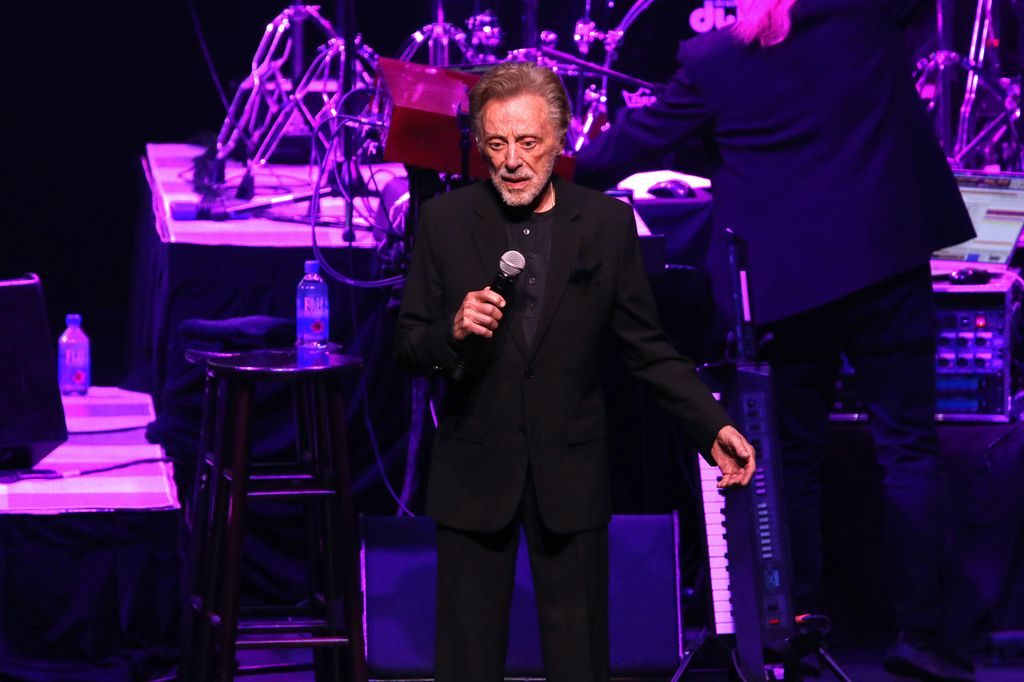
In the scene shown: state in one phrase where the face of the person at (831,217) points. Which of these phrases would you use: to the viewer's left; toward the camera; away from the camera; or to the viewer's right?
away from the camera

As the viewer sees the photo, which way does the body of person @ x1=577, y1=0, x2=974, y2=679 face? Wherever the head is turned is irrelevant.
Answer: away from the camera

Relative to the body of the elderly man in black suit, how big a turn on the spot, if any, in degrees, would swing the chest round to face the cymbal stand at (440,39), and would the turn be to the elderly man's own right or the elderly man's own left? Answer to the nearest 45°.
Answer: approximately 180°

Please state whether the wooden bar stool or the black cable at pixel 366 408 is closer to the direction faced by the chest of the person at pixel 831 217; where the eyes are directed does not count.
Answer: the black cable

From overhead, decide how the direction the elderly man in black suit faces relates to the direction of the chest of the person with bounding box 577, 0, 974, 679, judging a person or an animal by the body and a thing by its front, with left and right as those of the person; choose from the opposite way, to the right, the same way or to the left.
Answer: the opposite way

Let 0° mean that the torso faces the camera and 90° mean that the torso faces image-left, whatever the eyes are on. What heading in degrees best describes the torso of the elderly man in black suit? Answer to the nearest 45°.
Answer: approximately 0°

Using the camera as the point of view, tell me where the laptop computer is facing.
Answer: facing the viewer and to the left of the viewer

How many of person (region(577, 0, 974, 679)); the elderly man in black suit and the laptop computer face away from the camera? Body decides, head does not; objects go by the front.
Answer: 1

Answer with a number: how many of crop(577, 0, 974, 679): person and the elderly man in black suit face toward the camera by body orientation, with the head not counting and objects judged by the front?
1

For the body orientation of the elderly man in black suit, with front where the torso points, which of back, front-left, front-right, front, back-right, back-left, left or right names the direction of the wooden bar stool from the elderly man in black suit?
back-right

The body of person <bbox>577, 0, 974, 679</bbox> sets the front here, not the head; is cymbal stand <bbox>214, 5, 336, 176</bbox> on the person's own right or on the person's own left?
on the person's own left

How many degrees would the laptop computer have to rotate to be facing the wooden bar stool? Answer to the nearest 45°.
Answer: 0° — it already faces it
